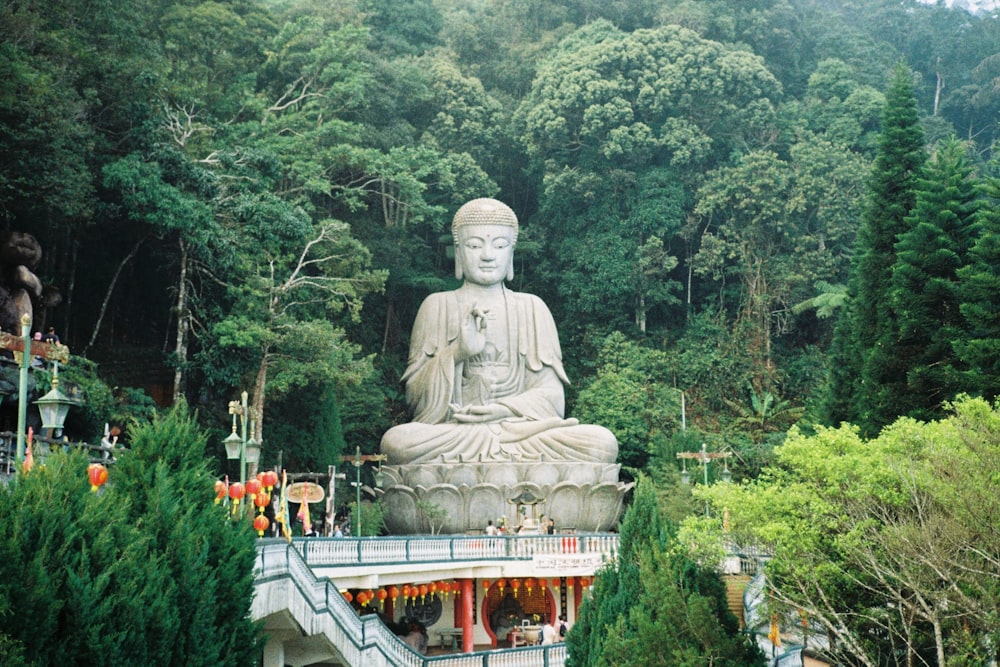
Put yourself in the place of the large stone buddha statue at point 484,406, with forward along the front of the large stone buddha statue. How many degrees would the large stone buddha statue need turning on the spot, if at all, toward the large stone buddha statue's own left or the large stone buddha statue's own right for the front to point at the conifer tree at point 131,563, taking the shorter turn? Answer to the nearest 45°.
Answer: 0° — it already faces it

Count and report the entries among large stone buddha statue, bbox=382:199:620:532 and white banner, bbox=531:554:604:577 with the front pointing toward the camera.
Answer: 2

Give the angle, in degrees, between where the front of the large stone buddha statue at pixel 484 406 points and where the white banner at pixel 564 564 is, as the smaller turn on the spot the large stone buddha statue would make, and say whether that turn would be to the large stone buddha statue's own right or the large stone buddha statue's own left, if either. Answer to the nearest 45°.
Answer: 0° — it already faces it

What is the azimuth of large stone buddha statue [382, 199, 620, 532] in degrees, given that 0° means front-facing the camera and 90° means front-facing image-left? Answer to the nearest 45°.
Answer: approximately 0°

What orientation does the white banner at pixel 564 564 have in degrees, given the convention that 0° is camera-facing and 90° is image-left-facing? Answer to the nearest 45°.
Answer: approximately 0°

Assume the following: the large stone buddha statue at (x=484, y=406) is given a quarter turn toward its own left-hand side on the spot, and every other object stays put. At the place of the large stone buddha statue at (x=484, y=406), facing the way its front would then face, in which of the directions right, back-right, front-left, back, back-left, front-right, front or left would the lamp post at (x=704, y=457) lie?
front

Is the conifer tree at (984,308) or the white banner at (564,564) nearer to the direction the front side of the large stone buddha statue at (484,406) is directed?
the white banner

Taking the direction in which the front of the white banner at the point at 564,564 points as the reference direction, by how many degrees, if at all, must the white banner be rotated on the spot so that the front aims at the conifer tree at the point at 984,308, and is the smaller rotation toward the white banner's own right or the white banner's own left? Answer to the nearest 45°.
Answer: approximately 90° to the white banner's own left
